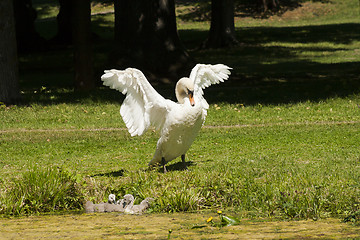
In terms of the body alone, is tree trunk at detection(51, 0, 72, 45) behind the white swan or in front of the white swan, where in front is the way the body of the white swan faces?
behind

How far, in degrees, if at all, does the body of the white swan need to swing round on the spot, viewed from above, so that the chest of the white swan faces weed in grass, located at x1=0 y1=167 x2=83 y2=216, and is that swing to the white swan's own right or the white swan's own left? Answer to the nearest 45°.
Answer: approximately 90° to the white swan's own right

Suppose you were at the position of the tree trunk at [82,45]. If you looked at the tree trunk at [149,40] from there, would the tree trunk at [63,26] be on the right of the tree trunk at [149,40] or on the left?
left

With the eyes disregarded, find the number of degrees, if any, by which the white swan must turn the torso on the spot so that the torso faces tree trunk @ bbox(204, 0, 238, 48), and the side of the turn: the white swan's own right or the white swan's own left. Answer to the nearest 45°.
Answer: approximately 135° to the white swan's own left

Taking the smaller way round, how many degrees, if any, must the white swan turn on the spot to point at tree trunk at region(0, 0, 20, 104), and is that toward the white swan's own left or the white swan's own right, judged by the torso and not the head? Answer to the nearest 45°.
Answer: approximately 180°

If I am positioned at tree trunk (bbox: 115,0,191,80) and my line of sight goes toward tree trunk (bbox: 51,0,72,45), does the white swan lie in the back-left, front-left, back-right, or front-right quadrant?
back-left

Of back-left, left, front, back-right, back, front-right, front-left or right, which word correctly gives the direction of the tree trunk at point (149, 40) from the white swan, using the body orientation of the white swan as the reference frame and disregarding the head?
back-left

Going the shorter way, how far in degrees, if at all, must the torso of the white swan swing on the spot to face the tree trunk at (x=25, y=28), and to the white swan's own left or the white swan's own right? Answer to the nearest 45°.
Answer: approximately 135° to the white swan's own left

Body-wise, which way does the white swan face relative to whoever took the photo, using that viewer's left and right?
facing the viewer and to the right of the viewer
